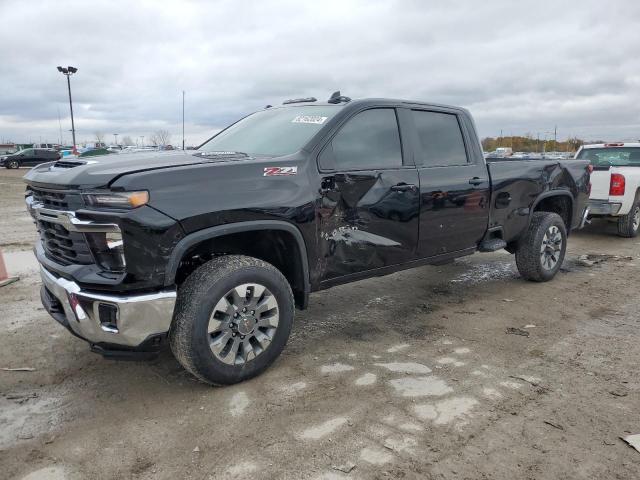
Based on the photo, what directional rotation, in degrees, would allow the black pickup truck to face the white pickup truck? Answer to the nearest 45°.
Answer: approximately 180°

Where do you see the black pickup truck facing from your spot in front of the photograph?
facing the viewer and to the left of the viewer

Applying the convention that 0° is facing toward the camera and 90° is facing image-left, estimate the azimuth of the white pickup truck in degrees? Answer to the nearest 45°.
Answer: approximately 225°

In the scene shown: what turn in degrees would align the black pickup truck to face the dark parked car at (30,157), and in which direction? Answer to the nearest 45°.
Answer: approximately 90° to its right
